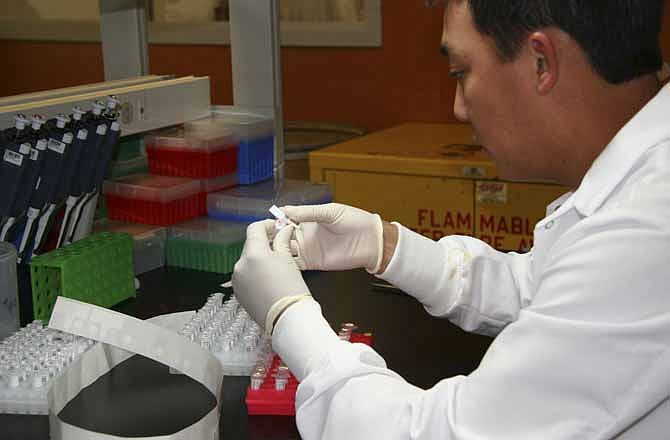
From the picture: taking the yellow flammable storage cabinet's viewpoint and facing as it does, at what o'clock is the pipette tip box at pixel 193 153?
The pipette tip box is roughly at 1 o'clock from the yellow flammable storage cabinet.

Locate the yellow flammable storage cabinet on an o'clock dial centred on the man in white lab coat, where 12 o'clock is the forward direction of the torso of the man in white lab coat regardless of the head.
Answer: The yellow flammable storage cabinet is roughly at 3 o'clock from the man in white lab coat.

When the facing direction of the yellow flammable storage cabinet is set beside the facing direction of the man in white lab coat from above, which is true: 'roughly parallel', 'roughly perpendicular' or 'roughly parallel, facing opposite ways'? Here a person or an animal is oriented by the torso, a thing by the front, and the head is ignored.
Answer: roughly perpendicular

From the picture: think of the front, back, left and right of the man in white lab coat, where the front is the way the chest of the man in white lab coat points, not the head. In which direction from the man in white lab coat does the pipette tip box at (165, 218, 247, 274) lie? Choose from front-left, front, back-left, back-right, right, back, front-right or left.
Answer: front-right

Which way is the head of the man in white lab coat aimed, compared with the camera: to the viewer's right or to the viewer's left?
to the viewer's left

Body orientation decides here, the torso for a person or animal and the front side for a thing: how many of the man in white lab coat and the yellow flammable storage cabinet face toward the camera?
1

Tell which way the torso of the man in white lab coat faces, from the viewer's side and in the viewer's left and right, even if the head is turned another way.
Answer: facing to the left of the viewer

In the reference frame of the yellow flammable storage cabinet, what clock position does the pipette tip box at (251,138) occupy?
The pipette tip box is roughly at 1 o'clock from the yellow flammable storage cabinet.

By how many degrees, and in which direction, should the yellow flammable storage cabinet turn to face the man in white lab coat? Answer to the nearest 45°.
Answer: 0° — it already faces them

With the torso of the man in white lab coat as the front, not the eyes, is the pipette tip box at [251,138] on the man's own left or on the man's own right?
on the man's own right
